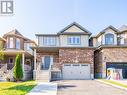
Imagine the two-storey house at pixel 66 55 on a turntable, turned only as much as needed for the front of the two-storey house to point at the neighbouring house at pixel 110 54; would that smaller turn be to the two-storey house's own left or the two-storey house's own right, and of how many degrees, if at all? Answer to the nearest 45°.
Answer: approximately 90° to the two-storey house's own left

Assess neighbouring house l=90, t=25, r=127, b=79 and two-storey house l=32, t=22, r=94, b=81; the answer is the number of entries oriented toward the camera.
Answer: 2

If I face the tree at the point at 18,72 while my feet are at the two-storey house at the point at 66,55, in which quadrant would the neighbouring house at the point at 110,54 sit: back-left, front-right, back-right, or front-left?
back-left

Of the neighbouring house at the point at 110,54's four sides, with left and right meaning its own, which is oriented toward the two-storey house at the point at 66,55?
right

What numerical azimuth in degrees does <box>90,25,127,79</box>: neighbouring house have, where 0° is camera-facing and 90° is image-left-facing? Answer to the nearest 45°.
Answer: approximately 0°

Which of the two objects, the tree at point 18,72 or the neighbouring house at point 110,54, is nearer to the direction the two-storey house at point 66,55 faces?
the tree

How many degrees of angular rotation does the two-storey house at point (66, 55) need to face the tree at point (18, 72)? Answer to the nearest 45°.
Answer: approximately 45° to its right

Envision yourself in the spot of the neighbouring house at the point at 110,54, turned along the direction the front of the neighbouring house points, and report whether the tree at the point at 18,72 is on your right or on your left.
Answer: on your right
